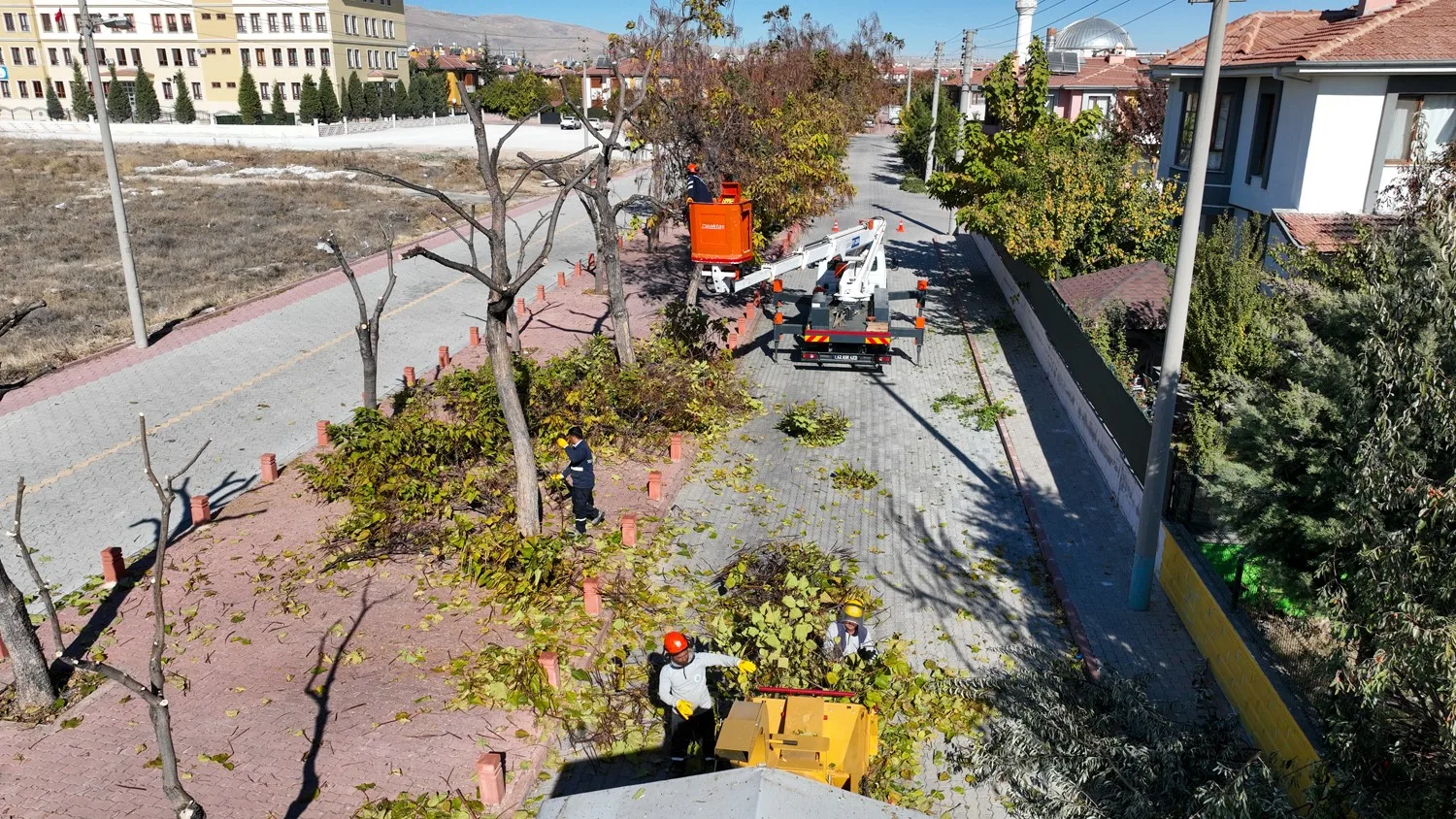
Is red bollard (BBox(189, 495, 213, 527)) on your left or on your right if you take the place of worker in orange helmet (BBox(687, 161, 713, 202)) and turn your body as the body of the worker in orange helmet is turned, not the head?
on your left

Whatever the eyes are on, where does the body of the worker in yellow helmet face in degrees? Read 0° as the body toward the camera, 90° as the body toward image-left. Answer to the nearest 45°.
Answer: approximately 0°

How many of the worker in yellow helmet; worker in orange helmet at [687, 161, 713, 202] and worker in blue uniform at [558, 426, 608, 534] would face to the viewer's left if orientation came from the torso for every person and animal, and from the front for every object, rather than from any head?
2

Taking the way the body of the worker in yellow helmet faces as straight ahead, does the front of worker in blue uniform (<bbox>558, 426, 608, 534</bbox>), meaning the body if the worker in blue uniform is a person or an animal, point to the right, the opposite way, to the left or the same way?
to the right

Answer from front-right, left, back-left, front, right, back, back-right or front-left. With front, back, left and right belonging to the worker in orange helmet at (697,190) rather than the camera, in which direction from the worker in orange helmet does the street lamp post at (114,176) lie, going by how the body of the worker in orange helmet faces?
front

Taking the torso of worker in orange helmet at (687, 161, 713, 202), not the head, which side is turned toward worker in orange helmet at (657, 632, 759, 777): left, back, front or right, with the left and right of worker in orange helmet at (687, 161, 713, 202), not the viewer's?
left

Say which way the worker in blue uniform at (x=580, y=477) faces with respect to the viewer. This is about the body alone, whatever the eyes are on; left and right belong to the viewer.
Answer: facing to the left of the viewer

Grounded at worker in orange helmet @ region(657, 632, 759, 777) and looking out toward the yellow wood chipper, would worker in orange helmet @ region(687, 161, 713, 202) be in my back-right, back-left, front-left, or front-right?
back-left

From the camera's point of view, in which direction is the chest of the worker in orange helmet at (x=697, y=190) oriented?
to the viewer's left

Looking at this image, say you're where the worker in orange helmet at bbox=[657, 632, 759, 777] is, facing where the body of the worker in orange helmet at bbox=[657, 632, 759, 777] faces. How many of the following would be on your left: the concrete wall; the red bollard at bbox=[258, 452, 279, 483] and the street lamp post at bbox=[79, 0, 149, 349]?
1

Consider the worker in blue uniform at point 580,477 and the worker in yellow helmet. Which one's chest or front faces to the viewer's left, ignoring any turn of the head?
the worker in blue uniform

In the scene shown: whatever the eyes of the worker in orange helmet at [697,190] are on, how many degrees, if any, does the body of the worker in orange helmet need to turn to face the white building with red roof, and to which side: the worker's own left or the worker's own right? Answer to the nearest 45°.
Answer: approximately 180°

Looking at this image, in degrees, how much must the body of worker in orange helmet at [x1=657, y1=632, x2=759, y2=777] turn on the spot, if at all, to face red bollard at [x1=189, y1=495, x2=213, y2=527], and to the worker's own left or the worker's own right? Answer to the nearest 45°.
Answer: approximately 135° to the worker's own right

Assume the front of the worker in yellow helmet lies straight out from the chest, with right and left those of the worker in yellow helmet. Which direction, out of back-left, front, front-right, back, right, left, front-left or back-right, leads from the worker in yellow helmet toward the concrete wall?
left

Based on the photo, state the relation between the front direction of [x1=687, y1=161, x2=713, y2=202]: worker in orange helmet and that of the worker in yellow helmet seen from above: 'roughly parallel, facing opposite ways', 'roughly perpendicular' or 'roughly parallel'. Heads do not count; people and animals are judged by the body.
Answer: roughly perpendicular

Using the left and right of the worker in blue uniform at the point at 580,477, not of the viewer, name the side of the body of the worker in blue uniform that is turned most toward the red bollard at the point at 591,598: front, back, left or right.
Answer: left

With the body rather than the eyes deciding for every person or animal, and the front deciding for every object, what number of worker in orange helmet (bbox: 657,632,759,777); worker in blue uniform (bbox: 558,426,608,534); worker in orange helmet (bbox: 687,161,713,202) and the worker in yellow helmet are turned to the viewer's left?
2
